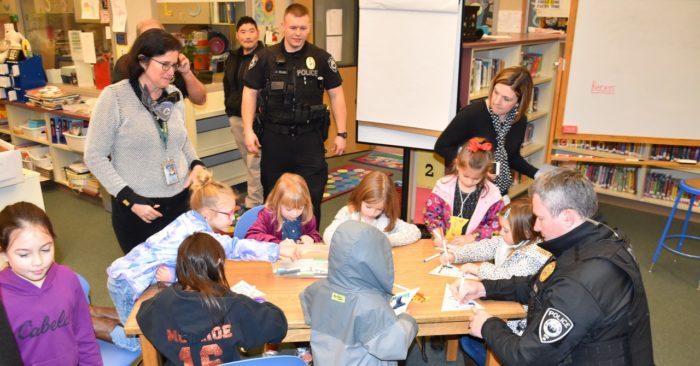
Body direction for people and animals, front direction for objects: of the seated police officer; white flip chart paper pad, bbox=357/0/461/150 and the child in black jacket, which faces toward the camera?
the white flip chart paper pad

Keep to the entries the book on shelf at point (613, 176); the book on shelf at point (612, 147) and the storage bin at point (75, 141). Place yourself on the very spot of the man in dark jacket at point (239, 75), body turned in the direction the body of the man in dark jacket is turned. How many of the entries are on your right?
1

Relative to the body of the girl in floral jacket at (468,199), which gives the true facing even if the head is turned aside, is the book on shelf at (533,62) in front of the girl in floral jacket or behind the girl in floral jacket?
behind

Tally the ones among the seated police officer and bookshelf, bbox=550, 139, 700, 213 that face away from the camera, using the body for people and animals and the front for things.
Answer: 0

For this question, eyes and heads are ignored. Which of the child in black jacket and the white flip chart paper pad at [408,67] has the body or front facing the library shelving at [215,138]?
the child in black jacket

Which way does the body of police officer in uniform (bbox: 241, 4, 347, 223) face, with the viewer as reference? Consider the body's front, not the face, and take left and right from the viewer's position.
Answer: facing the viewer

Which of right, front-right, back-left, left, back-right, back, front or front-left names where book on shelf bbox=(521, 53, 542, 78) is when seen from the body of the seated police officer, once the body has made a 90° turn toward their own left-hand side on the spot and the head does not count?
back

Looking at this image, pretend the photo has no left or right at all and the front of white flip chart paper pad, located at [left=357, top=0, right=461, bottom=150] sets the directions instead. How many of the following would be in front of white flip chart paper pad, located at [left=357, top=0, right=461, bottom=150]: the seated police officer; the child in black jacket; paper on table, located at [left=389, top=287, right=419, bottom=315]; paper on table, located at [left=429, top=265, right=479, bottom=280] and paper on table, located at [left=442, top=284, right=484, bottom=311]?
5

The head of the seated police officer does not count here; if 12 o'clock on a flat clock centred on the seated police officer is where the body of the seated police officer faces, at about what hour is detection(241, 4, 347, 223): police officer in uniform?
The police officer in uniform is roughly at 1 o'clock from the seated police officer.

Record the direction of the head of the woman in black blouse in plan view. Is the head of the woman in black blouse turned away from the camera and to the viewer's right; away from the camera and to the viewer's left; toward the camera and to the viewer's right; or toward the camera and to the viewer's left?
toward the camera and to the viewer's left

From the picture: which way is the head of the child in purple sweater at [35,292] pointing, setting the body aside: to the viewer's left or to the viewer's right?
to the viewer's right

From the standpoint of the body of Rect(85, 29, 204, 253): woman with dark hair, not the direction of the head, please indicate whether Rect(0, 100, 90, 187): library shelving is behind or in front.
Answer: behind

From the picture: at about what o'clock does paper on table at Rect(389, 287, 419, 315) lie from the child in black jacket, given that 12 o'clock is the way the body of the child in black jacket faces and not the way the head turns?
The paper on table is roughly at 3 o'clock from the child in black jacket.

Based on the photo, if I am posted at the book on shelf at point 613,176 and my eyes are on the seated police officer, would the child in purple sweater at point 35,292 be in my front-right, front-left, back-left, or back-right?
front-right

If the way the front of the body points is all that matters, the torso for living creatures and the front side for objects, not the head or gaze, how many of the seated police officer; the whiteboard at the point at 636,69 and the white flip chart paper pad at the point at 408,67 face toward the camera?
2

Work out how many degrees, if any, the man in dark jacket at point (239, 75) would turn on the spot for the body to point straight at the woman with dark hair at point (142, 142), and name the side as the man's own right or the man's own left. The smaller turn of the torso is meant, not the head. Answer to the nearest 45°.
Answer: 0° — they already face them

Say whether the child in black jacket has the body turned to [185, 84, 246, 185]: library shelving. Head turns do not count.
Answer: yes

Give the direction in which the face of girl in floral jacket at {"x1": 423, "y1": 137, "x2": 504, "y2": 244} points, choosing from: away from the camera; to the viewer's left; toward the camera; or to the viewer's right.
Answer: toward the camera

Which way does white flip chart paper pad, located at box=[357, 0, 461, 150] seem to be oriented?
toward the camera

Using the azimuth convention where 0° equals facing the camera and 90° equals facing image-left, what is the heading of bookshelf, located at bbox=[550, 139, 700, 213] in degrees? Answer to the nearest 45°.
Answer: approximately 45°

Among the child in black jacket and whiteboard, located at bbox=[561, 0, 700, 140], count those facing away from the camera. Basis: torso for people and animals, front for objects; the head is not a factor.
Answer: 1

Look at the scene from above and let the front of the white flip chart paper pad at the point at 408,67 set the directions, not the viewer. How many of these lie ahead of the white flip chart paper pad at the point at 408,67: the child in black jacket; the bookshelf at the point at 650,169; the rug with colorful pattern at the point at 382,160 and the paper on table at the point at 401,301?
2

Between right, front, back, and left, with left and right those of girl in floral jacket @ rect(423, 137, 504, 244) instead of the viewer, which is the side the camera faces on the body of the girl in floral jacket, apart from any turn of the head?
front

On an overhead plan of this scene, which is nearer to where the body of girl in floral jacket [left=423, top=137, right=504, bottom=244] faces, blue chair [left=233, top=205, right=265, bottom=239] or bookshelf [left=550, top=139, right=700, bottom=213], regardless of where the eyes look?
the blue chair
